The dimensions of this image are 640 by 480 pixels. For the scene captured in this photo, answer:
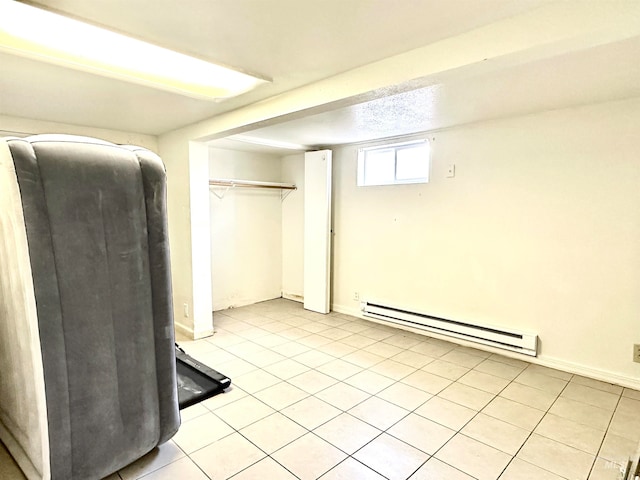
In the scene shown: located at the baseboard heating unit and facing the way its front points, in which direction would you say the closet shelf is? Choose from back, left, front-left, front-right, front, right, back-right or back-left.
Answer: front-right

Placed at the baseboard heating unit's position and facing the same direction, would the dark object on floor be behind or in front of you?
in front

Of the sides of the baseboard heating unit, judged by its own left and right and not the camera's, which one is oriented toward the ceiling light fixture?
front

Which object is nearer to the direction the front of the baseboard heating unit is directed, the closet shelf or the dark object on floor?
the dark object on floor

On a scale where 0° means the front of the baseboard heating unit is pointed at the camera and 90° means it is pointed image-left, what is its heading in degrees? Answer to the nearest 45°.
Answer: approximately 45°

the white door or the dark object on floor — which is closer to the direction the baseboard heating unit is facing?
the dark object on floor

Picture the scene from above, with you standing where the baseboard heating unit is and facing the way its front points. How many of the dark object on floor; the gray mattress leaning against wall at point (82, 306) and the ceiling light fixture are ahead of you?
3

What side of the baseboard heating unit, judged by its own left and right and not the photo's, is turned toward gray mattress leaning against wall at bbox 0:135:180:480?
front

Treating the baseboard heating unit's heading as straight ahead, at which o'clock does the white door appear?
The white door is roughly at 2 o'clock from the baseboard heating unit.
